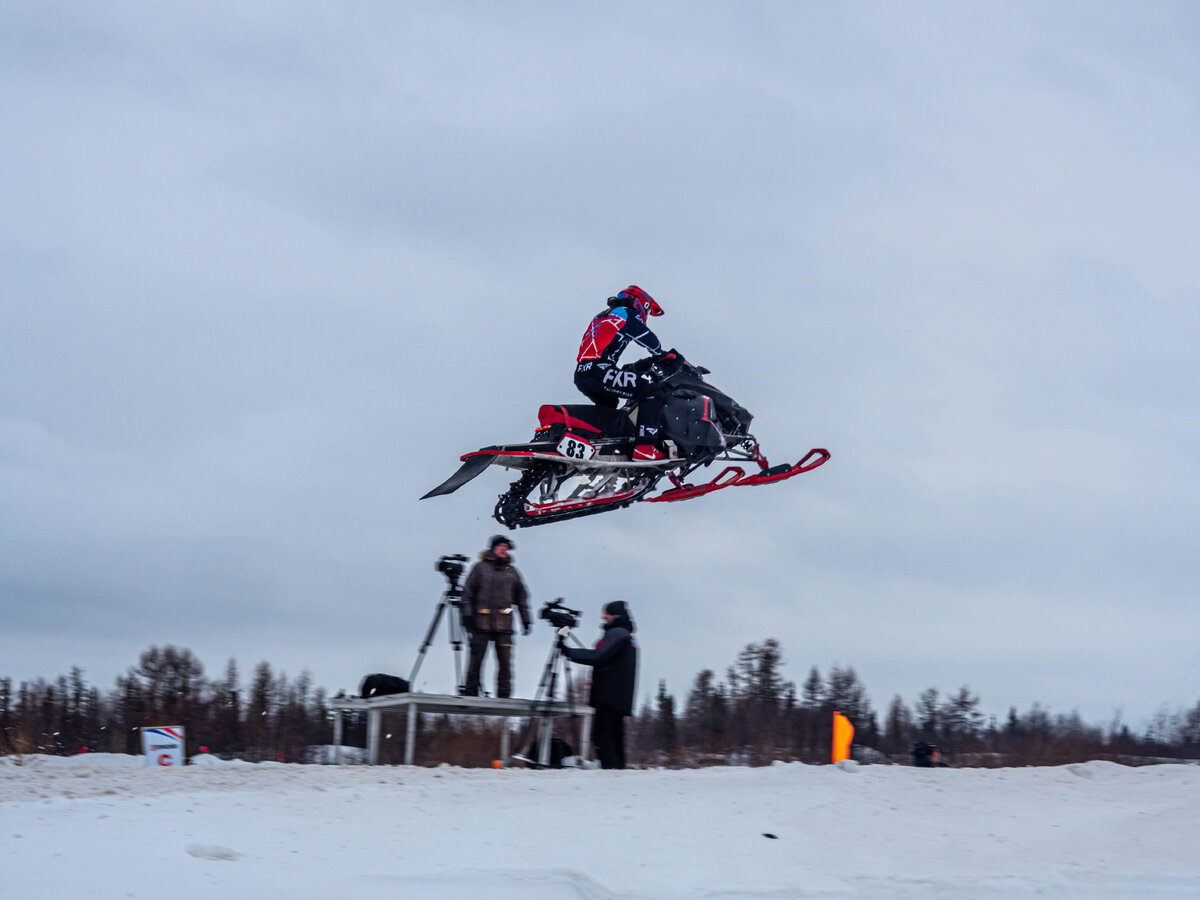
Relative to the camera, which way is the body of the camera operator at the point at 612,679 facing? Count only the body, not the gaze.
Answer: to the viewer's left

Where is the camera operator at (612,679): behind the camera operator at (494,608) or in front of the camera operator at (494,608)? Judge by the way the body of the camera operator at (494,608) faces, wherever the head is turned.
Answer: in front

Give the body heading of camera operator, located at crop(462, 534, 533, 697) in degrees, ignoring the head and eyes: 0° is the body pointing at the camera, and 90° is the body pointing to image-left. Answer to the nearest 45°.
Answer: approximately 315°

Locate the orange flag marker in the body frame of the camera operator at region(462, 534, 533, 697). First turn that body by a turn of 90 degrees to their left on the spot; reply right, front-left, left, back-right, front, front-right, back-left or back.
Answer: front-right

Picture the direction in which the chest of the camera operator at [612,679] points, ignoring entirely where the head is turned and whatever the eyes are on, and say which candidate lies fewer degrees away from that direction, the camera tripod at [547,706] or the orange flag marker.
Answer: the camera tripod

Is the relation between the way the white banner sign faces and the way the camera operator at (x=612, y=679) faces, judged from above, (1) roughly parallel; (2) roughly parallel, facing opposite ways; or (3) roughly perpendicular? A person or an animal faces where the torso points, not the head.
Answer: roughly perpendicular

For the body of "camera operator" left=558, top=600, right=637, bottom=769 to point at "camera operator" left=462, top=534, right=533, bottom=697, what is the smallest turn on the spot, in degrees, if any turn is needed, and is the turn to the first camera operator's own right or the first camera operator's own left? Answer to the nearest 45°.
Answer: approximately 45° to the first camera operator's own right

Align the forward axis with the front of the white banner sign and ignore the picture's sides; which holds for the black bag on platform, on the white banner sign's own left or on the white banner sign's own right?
on the white banner sign's own left

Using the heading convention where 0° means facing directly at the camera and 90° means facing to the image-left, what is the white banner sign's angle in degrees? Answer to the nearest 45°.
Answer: approximately 0°

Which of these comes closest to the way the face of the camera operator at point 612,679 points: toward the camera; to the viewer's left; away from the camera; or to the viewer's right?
to the viewer's left

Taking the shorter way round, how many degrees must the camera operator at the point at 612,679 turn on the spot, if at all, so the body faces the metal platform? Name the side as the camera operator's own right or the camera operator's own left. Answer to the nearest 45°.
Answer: approximately 45° to the camera operator's own right

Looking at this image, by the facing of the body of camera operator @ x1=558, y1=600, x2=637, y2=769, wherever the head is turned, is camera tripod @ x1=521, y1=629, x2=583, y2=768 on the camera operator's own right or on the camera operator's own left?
on the camera operator's own right

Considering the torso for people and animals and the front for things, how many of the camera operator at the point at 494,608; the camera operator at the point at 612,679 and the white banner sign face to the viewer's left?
1

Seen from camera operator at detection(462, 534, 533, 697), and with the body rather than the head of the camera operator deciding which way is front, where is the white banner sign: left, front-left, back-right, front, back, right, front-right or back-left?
back-right
